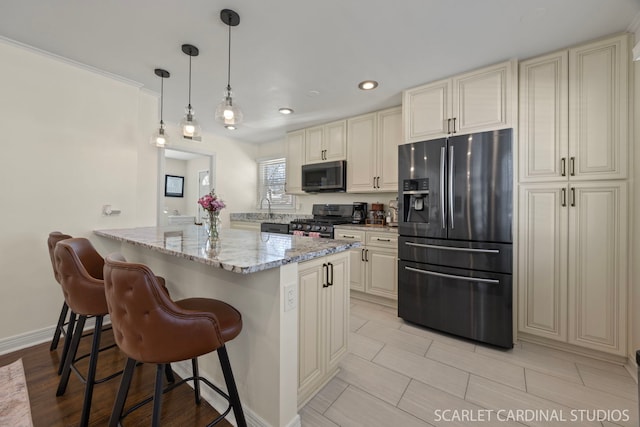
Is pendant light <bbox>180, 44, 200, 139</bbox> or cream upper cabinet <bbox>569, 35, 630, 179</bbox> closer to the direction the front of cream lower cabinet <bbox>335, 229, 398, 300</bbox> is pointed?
the pendant light

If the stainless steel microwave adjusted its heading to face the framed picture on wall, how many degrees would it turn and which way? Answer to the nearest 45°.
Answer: approximately 90° to its right

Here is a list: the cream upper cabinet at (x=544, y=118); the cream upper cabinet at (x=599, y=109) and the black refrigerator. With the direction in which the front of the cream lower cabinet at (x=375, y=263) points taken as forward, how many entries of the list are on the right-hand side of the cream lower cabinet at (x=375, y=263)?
0

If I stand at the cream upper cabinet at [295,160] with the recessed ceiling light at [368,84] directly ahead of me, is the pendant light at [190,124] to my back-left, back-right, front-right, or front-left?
front-right

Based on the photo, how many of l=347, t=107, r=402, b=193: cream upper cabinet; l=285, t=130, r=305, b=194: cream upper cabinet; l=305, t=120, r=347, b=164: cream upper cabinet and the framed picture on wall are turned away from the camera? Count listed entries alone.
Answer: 0

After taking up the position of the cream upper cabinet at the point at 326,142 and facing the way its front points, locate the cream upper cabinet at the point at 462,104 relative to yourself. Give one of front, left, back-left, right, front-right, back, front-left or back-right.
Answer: left

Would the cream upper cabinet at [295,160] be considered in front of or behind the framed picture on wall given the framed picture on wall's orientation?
in front

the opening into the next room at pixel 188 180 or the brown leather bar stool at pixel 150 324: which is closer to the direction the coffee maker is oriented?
the brown leather bar stool

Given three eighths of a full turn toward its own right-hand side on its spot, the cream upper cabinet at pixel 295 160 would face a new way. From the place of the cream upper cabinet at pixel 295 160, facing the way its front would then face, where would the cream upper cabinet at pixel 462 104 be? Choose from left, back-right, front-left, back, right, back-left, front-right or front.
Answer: back-right

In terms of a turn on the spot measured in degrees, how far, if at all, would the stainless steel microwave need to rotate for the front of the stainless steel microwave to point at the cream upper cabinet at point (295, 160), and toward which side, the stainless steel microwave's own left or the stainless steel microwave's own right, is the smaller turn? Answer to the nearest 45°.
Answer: approximately 90° to the stainless steel microwave's own right

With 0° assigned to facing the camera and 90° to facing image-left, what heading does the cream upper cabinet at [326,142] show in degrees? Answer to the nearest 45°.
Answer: approximately 45°

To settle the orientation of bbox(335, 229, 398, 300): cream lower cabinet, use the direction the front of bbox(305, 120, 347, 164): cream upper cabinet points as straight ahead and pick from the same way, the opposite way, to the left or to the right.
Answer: the same way

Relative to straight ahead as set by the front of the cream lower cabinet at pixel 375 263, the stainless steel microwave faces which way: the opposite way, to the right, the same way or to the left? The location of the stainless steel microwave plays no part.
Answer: the same way

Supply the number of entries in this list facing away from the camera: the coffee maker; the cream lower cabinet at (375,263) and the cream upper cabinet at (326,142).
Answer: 0

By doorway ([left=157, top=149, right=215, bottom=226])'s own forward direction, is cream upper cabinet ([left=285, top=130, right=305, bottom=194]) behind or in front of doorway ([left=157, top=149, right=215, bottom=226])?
in front

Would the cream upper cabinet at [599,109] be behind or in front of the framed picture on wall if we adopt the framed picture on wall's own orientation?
in front

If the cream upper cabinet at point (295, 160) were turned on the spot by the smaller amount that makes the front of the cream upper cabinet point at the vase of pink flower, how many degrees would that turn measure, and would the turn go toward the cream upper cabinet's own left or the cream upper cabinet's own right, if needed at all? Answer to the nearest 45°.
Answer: approximately 45° to the cream upper cabinet's own left

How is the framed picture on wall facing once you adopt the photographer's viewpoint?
facing the viewer

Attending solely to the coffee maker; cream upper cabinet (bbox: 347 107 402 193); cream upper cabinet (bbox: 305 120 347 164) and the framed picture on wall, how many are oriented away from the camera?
0
